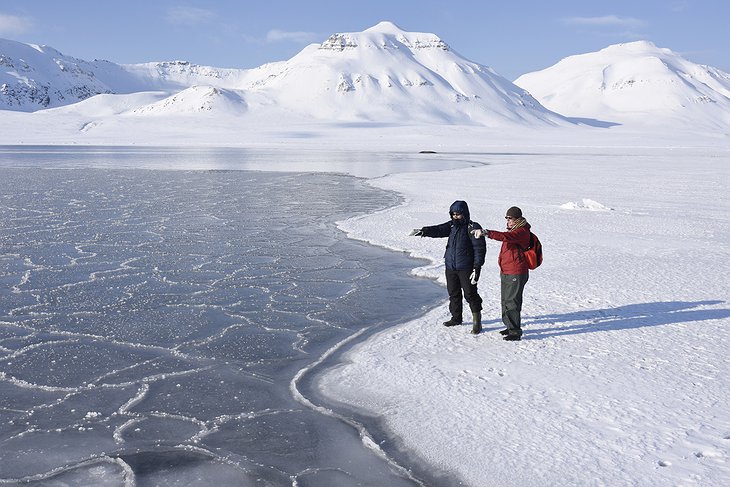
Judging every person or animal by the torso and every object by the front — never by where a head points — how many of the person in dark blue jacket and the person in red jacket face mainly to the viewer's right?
0

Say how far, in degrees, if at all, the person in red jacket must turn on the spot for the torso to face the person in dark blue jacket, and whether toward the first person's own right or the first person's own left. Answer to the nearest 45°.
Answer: approximately 45° to the first person's own right

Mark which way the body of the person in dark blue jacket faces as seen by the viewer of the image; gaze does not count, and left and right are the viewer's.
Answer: facing the viewer and to the left of the viewer

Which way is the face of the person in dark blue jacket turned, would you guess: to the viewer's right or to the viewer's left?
to the viewer's left

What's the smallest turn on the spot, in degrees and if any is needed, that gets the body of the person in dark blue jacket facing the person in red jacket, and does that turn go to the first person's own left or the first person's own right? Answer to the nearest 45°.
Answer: approximately 90° to the first person's own left

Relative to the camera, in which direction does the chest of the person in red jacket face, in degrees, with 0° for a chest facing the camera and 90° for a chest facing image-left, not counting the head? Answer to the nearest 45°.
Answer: approximately 90°
